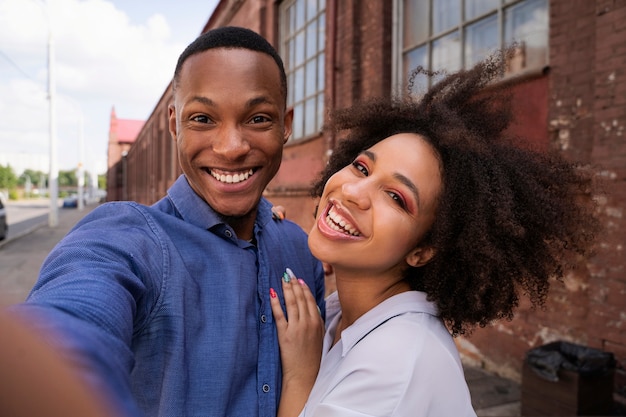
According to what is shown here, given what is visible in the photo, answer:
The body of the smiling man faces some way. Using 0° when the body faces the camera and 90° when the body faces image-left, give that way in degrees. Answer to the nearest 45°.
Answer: approximately 0°

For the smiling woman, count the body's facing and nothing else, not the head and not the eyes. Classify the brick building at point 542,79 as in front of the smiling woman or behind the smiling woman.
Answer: behind

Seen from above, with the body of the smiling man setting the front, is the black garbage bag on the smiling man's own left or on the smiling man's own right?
on the smiling man's own left

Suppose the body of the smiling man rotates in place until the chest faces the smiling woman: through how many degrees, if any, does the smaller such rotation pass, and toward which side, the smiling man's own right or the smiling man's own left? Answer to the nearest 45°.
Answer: approximately 90° to the smiling man's own left

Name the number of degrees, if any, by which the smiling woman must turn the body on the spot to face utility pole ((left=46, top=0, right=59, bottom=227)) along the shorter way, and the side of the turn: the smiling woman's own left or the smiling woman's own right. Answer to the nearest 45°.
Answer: approximately 90° to the smiling woman's own right

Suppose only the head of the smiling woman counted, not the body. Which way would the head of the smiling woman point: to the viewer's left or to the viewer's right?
to the viewer's left

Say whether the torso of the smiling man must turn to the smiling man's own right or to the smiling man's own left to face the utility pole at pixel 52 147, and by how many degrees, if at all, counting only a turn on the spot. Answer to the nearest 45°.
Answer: approximately 180°
